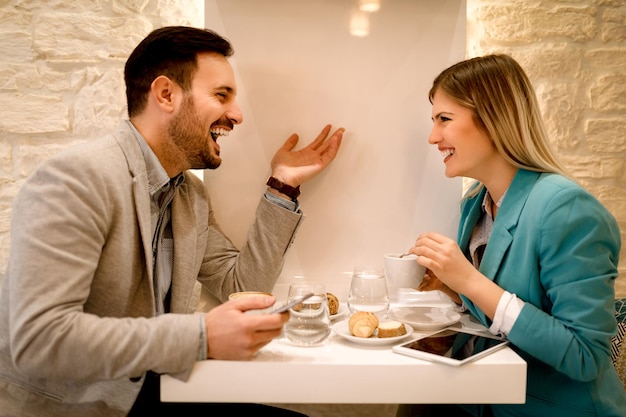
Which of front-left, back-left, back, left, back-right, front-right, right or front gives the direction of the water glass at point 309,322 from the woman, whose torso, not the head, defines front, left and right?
front-left

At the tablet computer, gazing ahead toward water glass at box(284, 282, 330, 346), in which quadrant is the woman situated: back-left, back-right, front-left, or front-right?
back-right

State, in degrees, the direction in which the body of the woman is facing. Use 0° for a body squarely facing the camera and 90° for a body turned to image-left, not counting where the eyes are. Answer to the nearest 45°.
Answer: approximately 90°

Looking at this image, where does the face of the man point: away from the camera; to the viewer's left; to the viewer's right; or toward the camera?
to the viewer's right

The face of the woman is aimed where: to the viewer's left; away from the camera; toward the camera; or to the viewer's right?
to the viewer's left

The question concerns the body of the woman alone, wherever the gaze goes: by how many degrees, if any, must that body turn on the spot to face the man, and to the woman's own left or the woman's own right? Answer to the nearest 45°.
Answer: approximately 45° to the woman's own left

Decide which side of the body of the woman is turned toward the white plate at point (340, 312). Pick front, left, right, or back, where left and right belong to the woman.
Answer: front

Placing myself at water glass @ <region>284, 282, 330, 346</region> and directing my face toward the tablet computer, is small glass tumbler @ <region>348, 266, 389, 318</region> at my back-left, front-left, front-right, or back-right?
front-left
